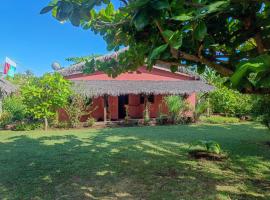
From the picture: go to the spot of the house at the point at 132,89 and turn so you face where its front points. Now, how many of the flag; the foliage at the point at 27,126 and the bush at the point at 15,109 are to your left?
0

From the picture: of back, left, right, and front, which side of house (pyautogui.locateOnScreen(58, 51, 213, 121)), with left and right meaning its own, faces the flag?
right

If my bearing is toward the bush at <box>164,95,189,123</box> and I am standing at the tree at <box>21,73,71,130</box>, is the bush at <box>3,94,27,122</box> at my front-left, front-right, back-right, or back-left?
back-left

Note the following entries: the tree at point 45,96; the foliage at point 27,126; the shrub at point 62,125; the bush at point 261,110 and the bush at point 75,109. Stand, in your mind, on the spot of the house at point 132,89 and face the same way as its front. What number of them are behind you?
0

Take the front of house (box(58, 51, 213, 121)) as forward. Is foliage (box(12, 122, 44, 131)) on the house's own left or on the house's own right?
on the house's own right

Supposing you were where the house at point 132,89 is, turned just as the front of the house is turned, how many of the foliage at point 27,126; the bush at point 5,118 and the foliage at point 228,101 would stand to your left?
1

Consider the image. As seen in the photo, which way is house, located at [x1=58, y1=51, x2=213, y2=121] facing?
toward the camera

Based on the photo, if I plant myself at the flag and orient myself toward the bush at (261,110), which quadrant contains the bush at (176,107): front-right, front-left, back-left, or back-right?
front-left

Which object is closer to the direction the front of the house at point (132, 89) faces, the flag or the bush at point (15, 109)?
the bush

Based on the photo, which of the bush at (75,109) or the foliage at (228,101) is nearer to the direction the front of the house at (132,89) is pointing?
the bush

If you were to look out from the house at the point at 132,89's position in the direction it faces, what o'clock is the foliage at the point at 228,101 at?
The foliage is roughly at 9 o'clock from the house.

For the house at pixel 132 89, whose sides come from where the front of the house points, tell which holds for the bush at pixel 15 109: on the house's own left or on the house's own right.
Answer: on the house's own right
